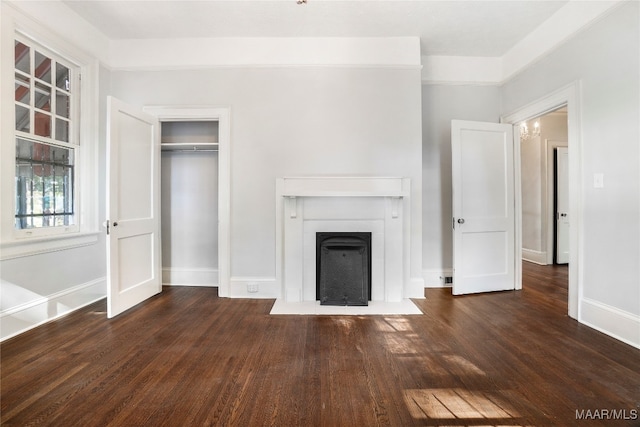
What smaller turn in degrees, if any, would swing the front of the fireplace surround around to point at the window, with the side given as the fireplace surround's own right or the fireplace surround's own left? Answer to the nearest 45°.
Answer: approximately 90° to the fireplace surround's own right

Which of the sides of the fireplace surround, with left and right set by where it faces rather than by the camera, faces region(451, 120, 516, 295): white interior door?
left

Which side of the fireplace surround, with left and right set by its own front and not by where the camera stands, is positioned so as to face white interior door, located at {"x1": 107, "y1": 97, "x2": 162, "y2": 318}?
right

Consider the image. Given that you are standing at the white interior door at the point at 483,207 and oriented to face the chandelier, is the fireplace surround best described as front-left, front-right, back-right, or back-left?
back-left

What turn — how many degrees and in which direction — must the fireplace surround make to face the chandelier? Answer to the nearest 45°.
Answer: approximately 135° to its left

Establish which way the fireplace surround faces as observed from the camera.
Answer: facing the viewer

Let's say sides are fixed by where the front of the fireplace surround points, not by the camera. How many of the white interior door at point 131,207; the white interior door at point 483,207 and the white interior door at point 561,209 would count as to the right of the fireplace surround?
1

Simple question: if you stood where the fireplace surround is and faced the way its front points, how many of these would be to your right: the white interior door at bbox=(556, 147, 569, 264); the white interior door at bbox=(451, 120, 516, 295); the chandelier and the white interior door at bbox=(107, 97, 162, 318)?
1

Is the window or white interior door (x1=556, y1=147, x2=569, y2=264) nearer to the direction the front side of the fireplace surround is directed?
the window
